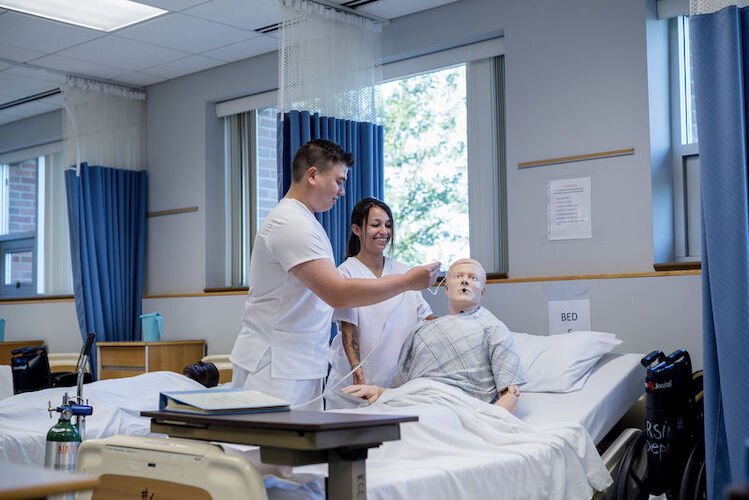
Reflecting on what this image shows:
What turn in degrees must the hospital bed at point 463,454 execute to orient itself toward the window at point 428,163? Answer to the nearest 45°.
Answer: approximately 135° to its right

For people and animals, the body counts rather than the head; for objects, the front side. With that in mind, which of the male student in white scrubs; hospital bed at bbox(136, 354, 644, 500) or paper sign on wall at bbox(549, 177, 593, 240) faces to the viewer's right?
the male student in white scrubs

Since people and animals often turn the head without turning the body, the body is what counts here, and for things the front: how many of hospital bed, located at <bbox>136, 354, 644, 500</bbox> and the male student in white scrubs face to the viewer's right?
1

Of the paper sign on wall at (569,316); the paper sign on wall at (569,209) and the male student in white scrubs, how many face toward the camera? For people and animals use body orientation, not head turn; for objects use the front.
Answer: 2

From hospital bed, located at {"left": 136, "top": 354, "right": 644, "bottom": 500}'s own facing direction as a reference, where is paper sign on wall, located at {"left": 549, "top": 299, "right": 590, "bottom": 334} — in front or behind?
behind

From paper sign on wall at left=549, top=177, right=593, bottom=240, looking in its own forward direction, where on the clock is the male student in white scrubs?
The male student in white scrubs is roughly at 1 o'clock from the paper sign on wall.

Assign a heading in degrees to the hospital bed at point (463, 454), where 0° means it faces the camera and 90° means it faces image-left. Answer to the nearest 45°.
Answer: approximately 45°

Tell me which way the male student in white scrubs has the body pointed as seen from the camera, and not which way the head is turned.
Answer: to the viewer's right

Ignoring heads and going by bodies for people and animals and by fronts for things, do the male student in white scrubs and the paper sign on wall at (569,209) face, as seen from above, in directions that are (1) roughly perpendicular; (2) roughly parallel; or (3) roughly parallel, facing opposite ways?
roughly perpendicular

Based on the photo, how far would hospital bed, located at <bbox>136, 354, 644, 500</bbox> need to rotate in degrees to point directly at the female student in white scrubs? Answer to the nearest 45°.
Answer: approximately 135° to its right

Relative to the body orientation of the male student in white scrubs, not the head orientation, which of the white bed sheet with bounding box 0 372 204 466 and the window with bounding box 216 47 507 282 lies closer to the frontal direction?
the window

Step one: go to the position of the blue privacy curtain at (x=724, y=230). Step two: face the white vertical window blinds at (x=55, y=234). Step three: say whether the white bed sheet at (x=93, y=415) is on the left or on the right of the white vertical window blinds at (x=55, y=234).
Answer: left

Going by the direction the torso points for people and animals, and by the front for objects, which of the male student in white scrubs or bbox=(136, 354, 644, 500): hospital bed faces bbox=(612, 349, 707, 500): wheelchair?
the male student in white scrubs
